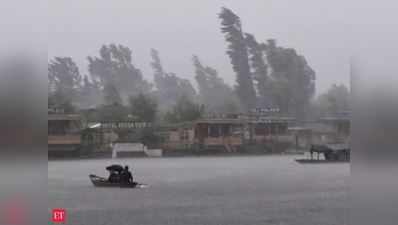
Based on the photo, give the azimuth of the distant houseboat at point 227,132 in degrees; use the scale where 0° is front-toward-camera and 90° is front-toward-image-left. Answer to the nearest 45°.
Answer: approximately 0°
